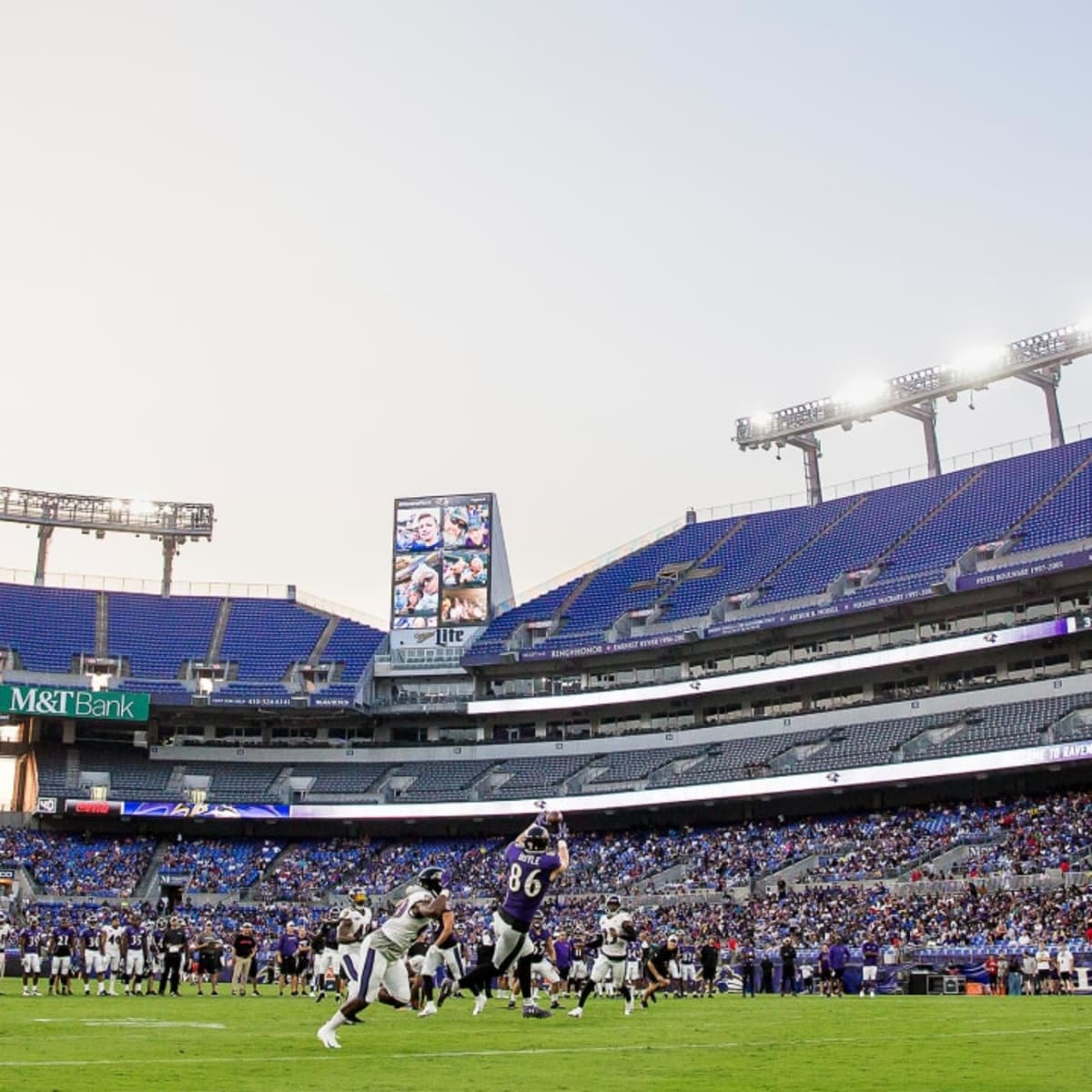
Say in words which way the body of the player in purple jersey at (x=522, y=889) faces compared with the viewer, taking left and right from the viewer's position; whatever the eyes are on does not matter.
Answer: facing away from the viewer and to the right of the viewer

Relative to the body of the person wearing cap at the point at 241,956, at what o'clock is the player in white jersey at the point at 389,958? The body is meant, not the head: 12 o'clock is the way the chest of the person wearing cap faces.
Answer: The player in white jersey is roughly at 12 o'clock from the person wearing cap.

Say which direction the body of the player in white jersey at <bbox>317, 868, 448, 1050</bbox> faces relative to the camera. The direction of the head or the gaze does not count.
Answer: to the viewer's right

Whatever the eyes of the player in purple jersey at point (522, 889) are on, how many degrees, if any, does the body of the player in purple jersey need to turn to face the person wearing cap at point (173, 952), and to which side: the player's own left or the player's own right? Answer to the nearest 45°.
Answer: approximately 90° to the player's own left

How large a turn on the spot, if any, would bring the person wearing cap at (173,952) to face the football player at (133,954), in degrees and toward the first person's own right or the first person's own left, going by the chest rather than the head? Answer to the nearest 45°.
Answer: approximately 135° to the first person's own right

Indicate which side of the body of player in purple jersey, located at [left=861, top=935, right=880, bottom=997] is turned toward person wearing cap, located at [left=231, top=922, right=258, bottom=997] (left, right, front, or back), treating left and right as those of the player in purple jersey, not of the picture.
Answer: right

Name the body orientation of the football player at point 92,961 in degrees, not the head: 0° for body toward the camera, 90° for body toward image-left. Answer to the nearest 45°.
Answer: approximately 0°

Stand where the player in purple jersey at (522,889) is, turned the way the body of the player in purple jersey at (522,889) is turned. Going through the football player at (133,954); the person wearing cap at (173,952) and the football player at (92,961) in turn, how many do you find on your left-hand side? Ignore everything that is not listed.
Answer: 3
